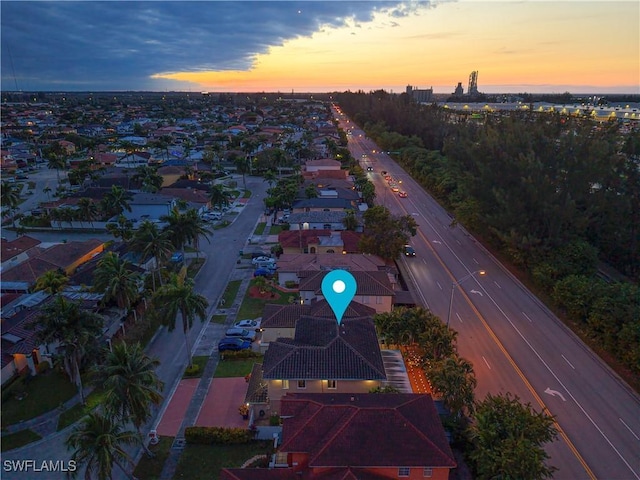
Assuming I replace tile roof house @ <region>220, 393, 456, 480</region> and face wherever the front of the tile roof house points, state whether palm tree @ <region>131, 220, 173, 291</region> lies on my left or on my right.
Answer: on my right

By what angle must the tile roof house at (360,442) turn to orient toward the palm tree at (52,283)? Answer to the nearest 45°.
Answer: approximately 45° to its right

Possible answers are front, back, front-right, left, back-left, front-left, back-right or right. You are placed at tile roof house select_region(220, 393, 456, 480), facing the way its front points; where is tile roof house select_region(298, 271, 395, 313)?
right

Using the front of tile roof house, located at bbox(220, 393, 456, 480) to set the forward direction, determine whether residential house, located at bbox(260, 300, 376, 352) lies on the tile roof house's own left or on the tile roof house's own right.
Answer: on the tile roof house's own right

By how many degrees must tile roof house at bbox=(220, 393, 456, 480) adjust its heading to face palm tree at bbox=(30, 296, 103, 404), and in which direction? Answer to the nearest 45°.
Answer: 0° — it already faces it

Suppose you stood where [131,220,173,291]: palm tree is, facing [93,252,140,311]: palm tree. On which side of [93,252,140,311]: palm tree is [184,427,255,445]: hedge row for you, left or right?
left

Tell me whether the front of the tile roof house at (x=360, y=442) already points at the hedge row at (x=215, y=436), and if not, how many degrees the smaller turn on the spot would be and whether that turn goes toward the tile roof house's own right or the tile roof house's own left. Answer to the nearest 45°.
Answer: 0° — it already faces it

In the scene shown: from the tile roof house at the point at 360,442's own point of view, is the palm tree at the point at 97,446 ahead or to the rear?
ahead

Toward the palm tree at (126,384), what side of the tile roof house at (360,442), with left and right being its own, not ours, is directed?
front

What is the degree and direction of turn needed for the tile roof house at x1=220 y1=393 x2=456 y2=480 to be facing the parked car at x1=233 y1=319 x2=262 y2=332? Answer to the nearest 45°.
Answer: approximately 45° to its right

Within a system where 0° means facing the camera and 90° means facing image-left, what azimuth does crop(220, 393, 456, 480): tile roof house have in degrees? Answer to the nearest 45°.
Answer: approximately 90°

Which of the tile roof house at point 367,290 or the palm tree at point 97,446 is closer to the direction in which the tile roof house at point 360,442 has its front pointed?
the palm tree
